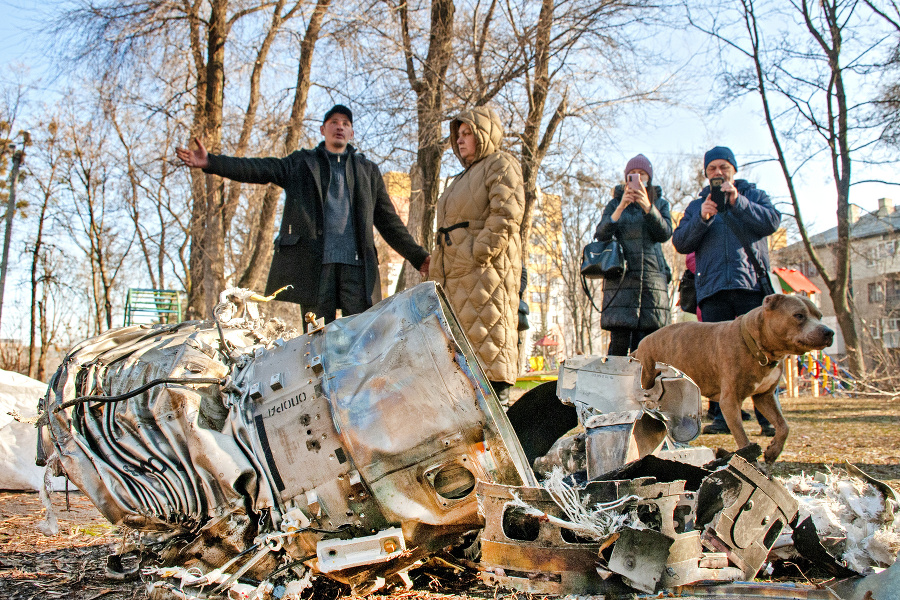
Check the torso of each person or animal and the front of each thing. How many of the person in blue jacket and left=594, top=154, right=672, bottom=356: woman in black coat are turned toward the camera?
2

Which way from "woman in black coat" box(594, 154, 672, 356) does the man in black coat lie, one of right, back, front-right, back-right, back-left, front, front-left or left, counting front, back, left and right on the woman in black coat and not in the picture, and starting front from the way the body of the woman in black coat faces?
front-right

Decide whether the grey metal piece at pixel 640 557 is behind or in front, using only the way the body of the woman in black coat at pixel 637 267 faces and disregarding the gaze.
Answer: in front

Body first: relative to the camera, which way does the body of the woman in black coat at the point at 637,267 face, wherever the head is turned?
toward the camera

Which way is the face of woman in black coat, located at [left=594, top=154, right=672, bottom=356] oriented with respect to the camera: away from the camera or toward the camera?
toward the camera

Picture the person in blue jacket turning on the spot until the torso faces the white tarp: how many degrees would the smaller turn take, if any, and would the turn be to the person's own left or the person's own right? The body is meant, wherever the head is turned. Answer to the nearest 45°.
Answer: approximately 45° to the person's own right

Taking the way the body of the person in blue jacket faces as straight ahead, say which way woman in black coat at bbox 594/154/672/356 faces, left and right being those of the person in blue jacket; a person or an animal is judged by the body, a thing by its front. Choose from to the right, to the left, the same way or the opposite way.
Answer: the same way

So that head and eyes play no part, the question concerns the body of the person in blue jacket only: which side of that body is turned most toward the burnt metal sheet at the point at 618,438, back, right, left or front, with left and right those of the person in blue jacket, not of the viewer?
front

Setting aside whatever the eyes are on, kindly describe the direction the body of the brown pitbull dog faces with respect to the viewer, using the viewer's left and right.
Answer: facing the viewer and to the right of the viewer

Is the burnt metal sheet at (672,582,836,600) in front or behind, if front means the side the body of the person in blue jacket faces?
in front

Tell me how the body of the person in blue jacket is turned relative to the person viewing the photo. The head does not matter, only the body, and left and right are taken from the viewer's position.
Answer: facing the viewer

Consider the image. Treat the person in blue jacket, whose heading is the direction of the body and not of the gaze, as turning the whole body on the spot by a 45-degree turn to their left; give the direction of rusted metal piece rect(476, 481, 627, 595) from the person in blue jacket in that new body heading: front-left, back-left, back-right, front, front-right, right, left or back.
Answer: front-right

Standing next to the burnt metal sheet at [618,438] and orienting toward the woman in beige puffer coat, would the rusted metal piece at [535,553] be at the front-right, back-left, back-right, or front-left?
back-left

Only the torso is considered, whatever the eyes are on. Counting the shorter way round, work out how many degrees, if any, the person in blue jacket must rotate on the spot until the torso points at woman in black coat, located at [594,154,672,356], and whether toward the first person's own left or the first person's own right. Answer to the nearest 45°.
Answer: approximately 90° to the first person's own right

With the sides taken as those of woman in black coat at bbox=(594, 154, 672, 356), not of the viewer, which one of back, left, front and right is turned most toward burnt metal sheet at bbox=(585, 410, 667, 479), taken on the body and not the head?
front

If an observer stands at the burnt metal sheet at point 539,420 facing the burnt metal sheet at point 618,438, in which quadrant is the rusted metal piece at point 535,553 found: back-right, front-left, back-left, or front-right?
front-right

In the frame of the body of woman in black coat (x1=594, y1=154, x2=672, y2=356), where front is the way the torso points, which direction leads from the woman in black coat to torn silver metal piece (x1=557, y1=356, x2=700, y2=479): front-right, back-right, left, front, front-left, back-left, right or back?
front

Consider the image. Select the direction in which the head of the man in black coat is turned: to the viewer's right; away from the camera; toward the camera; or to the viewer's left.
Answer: toward the camera

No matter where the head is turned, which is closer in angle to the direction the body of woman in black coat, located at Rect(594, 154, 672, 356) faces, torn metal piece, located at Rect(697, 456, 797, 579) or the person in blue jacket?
the torn metal piece
